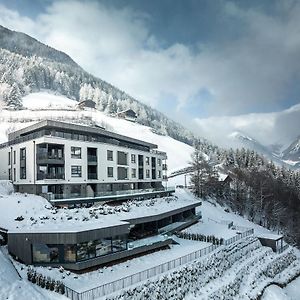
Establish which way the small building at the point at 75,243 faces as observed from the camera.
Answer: facing the viewer and to the right of the viewer

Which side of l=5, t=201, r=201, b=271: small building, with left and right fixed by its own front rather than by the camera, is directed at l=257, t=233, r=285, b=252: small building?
left
